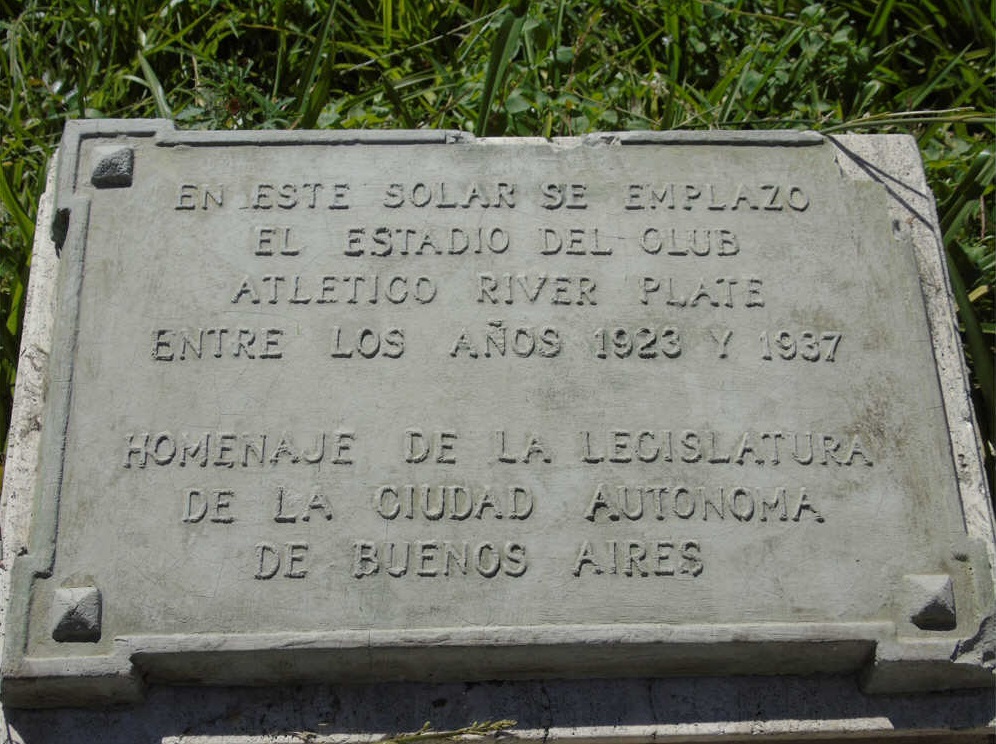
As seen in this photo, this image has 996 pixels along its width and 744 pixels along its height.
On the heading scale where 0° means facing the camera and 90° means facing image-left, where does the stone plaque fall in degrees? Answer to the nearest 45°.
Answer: approximately 0°
